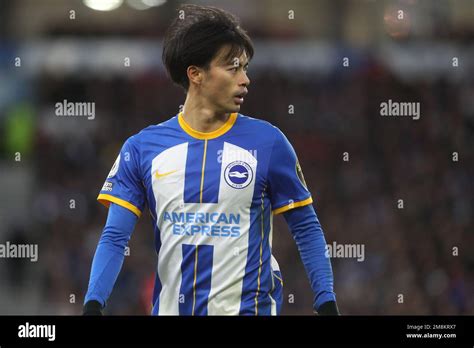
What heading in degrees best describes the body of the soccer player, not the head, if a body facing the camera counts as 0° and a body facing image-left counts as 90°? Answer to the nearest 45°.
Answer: approximately 0°
